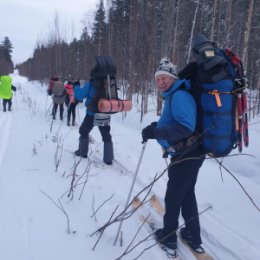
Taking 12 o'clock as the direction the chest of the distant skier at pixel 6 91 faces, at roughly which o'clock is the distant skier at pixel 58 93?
the distant skier at pixel 58 93 is roughly at 5 o'clock from the distant skier at pixel 6 91.

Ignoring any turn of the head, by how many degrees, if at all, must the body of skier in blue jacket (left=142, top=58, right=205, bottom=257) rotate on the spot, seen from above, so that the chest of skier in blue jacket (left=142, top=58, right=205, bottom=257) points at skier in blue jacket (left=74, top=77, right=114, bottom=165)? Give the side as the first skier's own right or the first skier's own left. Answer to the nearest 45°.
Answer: approximately 45° to the first skier's own right

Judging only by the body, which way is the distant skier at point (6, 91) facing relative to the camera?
away from the camera

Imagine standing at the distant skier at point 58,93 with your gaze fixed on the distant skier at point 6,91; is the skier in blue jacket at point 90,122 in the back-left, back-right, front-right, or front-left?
back-left

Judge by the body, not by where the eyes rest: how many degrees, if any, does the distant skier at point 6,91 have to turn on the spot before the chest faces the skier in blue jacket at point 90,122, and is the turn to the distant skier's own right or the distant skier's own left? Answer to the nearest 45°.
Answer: approximately 180°

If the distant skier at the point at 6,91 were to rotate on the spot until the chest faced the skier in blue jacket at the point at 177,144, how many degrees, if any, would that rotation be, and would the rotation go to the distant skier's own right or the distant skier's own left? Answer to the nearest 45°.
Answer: approximately 180°

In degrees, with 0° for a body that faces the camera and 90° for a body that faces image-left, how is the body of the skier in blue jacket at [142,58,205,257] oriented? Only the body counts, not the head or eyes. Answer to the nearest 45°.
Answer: approximately 90°

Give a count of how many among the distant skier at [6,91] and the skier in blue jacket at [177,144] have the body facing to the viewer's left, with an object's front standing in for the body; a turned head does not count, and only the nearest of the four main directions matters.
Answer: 1
